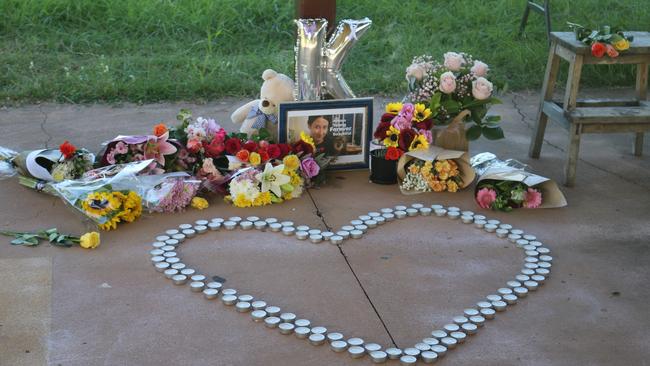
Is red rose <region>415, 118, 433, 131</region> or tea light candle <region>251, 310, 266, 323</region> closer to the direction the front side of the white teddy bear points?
the tea light candle

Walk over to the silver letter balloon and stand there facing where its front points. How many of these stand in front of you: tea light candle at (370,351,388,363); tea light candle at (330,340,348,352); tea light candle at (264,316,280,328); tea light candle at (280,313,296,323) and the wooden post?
4

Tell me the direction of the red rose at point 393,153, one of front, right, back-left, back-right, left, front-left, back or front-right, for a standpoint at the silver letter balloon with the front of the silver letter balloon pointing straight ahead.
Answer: front-left

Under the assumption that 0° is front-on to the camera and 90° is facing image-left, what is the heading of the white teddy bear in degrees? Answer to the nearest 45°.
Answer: approximately 45°

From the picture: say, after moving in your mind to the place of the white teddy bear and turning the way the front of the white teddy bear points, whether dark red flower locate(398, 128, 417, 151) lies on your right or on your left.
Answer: on your left

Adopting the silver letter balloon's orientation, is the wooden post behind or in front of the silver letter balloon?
behind

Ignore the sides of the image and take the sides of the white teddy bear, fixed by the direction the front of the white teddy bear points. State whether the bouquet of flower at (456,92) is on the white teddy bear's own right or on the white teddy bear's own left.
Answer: on the white teddy bear's own left

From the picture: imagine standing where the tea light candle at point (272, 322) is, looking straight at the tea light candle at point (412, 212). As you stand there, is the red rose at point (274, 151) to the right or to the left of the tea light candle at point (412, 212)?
left

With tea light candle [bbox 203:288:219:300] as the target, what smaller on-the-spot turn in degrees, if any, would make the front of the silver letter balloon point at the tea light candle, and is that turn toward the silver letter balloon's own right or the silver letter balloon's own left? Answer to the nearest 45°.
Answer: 0° — it already faces it

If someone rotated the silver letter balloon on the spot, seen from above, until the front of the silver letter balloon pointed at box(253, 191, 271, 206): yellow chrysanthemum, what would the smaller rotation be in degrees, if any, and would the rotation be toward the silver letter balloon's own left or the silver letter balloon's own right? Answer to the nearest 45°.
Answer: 0° — it already faces it

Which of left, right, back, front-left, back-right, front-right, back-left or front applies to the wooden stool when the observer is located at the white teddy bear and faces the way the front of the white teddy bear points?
back-left

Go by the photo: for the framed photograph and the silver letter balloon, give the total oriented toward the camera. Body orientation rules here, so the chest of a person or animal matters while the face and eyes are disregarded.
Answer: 2

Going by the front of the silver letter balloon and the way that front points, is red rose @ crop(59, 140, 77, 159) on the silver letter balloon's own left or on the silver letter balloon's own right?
on the silver letter balloon's own right
